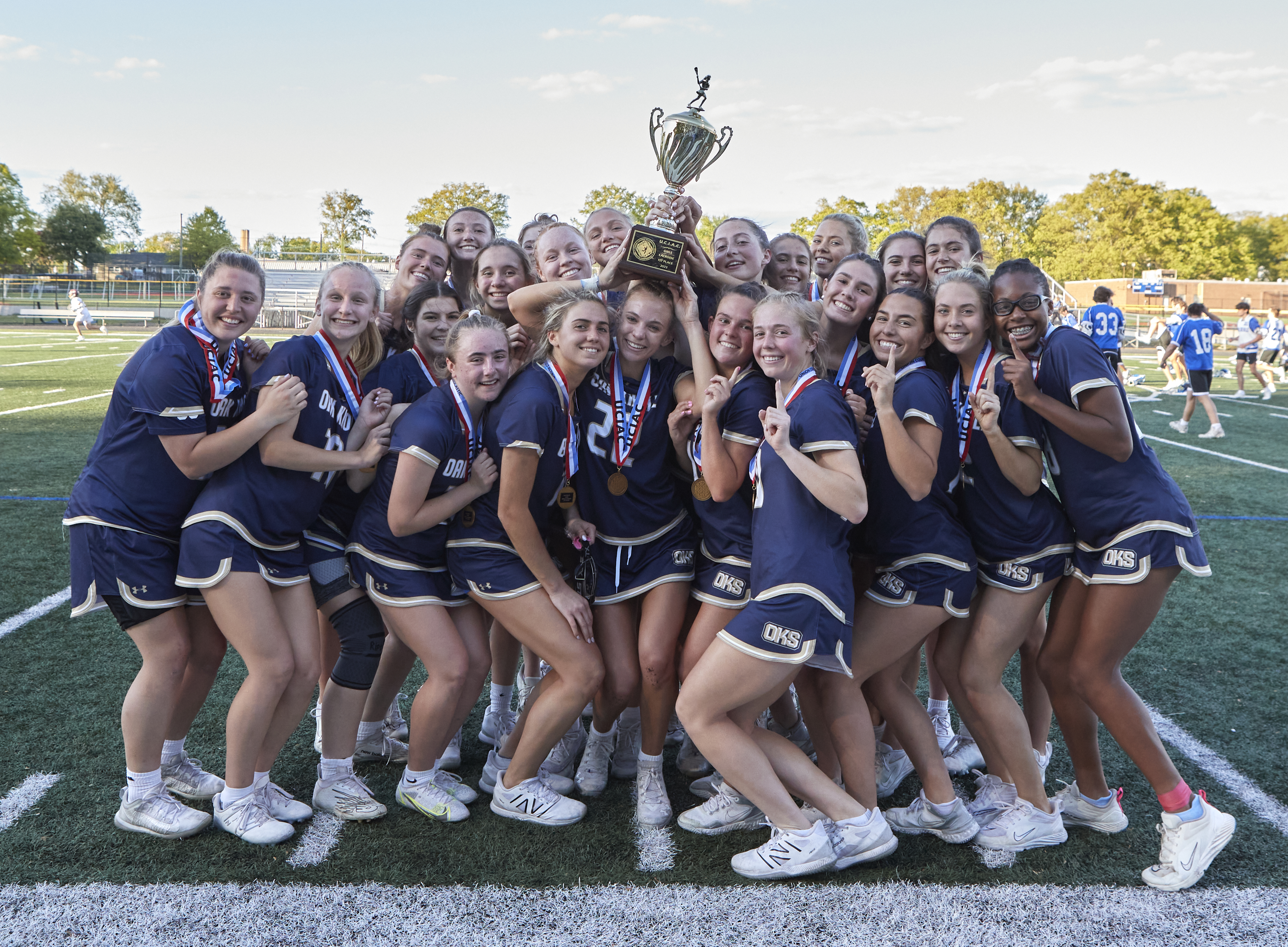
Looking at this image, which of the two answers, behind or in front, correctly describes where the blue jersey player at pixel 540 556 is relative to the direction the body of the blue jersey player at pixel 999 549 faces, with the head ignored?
in front

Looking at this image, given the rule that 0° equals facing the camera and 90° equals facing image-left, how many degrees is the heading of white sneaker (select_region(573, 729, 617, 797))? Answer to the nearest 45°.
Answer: approximately 0°

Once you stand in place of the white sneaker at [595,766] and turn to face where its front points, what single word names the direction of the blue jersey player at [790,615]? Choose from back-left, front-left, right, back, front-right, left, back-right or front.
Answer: front-left

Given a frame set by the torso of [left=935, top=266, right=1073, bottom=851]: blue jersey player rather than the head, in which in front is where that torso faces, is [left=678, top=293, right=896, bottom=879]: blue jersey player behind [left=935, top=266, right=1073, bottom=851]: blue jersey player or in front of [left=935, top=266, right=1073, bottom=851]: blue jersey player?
in front

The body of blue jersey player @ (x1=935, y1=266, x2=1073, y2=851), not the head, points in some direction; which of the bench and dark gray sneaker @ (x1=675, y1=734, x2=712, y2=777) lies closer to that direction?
the dark gray sneaker

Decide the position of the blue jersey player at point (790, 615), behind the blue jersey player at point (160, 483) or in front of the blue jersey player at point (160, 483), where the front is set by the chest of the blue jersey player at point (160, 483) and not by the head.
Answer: in front

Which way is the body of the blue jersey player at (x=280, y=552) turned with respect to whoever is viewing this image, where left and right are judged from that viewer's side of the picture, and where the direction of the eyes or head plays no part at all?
facing the viewer and to the right of the viewer
